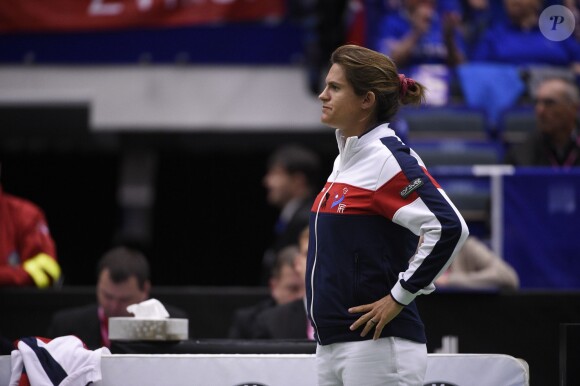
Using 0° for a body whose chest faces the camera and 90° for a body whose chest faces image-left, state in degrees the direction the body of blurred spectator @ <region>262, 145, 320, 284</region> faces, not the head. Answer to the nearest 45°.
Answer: approximately 90°

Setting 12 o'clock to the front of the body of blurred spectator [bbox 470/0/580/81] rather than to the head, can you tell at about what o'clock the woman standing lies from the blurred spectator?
The woman standing is roughly at 12 o'clock from the blurred spectator.

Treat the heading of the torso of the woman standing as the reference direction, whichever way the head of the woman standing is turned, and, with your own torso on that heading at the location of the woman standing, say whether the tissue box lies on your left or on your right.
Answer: on your right

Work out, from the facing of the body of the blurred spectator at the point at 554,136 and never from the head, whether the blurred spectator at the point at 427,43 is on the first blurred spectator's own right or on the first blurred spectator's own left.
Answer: on the first blurred spectator's own right

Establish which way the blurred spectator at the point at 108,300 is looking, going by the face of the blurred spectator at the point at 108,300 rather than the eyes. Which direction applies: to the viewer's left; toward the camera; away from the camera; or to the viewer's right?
toward the camera

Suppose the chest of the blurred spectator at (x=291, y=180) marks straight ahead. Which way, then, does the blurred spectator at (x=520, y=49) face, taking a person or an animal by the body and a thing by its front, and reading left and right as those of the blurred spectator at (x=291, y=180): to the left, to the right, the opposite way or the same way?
to the left

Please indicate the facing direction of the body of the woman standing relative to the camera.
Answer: to the viewer's left

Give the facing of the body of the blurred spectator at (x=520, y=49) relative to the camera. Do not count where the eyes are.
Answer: toward the camera

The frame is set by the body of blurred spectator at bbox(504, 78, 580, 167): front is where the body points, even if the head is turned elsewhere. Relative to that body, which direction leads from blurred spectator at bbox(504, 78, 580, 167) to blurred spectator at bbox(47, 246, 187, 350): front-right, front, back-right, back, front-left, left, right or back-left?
front

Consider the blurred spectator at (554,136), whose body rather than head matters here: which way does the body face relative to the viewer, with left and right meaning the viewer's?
facing the viewer and to the left of the viewer

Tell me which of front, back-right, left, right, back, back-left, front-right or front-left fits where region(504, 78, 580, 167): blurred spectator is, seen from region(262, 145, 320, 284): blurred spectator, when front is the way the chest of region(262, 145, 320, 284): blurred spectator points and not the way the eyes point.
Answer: back

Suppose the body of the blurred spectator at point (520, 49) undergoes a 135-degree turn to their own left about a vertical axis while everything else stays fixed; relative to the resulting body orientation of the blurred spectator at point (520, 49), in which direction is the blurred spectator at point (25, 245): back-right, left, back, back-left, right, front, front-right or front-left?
back

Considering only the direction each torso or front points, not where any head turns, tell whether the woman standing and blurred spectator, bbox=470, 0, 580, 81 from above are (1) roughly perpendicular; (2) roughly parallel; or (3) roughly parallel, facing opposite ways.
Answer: roughly perpendicular

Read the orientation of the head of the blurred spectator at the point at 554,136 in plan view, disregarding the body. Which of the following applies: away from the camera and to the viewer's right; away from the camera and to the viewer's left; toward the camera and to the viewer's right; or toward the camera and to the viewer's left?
toward the camera and to the viewer's left

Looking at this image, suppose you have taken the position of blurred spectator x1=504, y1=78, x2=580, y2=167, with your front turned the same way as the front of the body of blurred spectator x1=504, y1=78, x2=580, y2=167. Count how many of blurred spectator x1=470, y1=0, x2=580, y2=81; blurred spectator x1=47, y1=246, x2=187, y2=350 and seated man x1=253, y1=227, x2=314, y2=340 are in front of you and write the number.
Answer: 2

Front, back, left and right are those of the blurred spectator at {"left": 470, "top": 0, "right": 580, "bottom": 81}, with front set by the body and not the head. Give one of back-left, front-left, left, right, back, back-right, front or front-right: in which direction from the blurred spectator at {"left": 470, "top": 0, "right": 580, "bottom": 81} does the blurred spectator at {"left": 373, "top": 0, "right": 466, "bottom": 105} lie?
right
